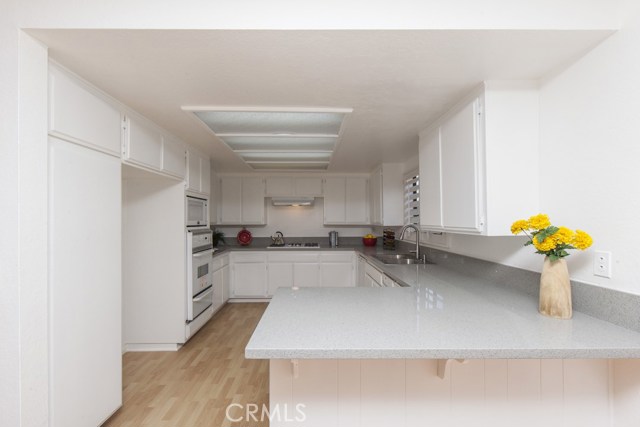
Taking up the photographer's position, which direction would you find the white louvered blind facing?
facing to the left of the viewer

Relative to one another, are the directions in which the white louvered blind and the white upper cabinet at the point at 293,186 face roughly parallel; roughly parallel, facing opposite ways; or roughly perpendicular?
roughly perpendicular

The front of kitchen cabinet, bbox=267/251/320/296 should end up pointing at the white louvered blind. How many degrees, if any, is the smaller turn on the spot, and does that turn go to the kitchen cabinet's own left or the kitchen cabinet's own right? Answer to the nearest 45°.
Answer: approximately 45° to the kitchen cabinet's own left

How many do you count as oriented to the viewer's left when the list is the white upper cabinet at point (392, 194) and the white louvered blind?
2

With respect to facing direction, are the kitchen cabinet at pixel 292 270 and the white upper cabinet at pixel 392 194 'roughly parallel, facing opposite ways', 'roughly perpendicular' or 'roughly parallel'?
roughly perpendicular

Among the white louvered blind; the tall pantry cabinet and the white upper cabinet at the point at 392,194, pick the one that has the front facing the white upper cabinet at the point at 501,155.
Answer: the tall pantry cabinet

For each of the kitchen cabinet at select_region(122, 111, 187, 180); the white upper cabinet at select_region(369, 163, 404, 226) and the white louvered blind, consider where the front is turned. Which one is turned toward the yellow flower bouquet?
the kitchen cabinet

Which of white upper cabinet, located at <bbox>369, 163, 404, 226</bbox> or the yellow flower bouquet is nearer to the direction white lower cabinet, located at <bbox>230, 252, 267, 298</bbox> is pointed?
the yellow flower bouquet

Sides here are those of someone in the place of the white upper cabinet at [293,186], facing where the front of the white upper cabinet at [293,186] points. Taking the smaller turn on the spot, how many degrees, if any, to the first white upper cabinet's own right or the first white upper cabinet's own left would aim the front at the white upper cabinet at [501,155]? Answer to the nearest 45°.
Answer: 0° — it already faces it

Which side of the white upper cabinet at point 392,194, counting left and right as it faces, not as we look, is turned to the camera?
left

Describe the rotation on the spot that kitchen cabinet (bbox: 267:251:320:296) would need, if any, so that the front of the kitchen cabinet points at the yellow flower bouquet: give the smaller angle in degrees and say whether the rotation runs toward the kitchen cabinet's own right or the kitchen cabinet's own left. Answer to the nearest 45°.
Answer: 0° — it already faces it

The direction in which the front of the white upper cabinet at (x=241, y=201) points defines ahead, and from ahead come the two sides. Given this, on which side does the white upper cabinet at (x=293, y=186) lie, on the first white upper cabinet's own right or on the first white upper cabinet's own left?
on the first white upper cabinet's own left

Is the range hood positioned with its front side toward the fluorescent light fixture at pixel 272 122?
yes

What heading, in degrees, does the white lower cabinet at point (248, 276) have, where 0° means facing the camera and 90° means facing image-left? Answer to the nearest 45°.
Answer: approximately 0°
